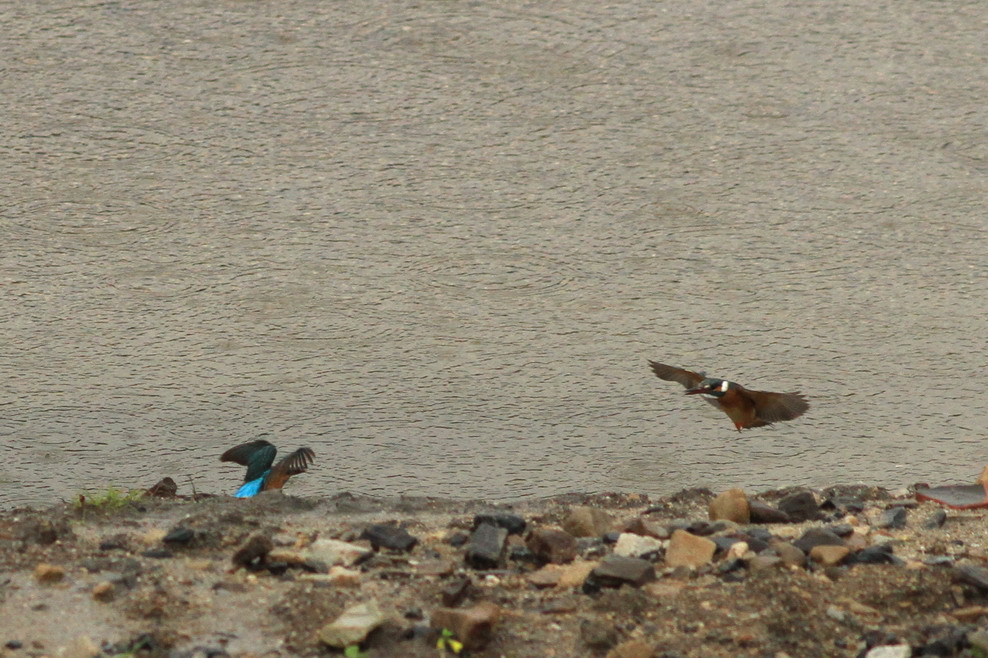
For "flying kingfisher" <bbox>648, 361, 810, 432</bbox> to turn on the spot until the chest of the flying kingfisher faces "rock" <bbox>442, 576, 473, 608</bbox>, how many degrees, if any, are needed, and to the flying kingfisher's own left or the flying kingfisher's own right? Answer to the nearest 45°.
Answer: approximately 45° to the flying kingfisher's own left

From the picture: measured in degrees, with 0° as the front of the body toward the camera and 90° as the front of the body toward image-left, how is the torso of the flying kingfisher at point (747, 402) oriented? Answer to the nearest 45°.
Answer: approximately 45°

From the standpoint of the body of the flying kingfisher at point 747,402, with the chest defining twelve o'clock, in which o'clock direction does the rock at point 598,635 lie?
The rock is roughly at 11 o'clock from the flying kingfisher.

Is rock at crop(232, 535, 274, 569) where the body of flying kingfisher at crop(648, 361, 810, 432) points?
yes

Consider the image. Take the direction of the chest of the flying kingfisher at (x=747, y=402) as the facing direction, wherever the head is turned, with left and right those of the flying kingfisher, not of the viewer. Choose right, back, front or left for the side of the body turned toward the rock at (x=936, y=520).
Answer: left

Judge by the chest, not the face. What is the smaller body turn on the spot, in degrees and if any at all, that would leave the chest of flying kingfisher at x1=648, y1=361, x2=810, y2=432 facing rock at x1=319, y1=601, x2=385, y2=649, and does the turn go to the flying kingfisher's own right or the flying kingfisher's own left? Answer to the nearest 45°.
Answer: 0° — it already faces it

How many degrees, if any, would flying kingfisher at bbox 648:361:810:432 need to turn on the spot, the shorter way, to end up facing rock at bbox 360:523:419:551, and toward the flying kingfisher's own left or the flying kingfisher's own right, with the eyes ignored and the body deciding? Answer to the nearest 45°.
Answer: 0° — it already faces it

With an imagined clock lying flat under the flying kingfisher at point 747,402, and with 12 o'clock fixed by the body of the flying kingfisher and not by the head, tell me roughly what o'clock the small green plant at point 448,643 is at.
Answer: The small green plant is roughly at 11 o'clock from the flying kingfisher.

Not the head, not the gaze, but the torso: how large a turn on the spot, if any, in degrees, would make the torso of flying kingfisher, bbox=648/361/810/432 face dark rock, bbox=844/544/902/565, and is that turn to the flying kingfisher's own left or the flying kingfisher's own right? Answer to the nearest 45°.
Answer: approximately 45° to the flying kingfisher's own left

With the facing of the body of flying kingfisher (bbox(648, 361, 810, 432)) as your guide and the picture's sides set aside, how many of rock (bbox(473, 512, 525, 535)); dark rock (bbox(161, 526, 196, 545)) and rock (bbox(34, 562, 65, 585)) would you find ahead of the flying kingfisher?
3

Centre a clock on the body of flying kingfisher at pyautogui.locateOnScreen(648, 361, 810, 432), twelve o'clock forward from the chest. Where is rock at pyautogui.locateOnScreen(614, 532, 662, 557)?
The rock is roughly at 11 o'clock from the flying kingfisher.
